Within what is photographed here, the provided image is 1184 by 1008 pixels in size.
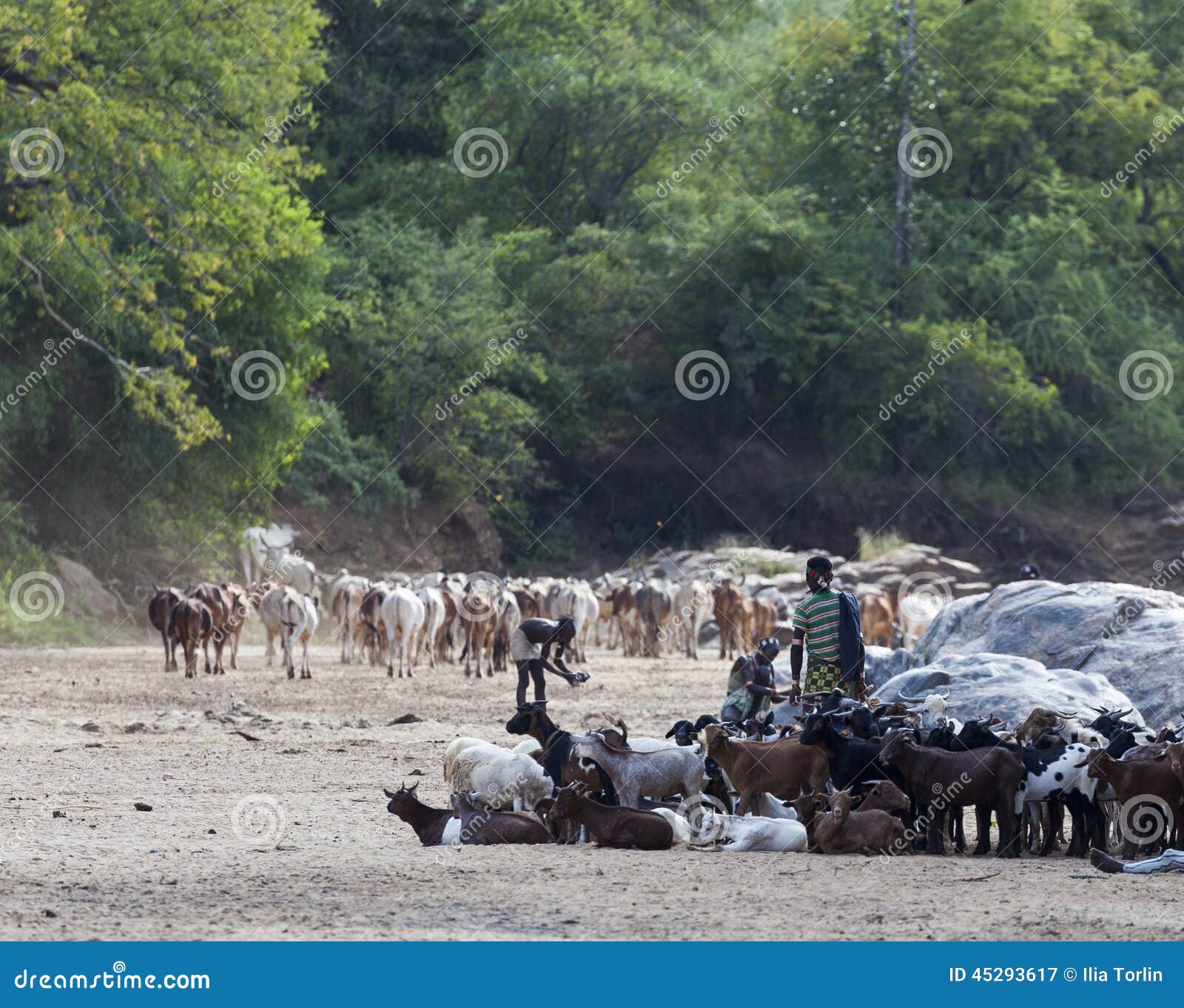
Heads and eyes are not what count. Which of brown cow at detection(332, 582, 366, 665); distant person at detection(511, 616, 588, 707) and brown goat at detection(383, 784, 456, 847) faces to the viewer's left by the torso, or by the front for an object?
the brown goat

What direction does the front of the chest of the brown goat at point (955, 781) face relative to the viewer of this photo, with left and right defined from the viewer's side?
facing to the left of the viewer

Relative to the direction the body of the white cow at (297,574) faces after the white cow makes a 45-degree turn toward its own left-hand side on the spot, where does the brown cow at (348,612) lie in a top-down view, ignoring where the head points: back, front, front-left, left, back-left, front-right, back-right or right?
left

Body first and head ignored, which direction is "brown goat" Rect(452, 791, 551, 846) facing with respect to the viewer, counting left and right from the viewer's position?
facing to the left of the viewer

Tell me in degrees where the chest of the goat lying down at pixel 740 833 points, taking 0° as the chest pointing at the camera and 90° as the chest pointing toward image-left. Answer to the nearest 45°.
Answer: approximately 90°

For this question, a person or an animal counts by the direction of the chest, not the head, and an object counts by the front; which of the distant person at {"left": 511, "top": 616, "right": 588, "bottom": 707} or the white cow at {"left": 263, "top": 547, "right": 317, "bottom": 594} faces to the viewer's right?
the distant person

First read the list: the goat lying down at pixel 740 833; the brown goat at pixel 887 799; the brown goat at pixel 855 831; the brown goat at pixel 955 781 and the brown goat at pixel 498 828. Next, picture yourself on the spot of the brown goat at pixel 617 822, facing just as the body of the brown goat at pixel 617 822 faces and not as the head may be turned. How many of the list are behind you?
4

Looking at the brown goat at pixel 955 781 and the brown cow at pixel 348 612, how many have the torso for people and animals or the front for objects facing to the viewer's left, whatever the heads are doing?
1

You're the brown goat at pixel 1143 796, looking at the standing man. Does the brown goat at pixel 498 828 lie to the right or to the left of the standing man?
left

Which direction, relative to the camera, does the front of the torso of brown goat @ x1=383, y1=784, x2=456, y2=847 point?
to the viewer's left

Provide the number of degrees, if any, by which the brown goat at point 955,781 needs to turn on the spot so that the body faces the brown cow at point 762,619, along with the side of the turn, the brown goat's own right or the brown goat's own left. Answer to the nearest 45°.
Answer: approximately 90° to the brown goat's own right

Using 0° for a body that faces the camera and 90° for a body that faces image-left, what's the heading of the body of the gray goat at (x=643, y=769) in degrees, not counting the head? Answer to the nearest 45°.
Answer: approximately 90°

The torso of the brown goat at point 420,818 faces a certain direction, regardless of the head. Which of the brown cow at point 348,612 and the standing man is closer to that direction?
the brown cow

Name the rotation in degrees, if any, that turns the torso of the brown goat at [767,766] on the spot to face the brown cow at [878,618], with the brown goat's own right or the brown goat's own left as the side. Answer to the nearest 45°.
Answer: approximately 90° to the brown goat's own right

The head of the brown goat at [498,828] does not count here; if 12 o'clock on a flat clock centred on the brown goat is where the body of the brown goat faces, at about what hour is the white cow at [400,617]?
The white cow is roughly at 3 o'clock from the brown goat.

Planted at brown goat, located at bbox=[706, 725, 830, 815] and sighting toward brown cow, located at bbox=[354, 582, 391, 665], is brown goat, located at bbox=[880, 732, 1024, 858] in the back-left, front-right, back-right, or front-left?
back-right

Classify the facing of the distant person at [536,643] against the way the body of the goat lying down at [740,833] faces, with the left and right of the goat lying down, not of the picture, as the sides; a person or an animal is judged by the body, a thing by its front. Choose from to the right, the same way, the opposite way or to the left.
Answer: the opposite way
